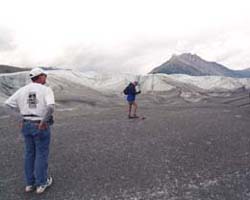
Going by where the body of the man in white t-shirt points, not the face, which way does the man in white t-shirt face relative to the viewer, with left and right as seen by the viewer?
facing away from the viewer and to the right of the viewer
